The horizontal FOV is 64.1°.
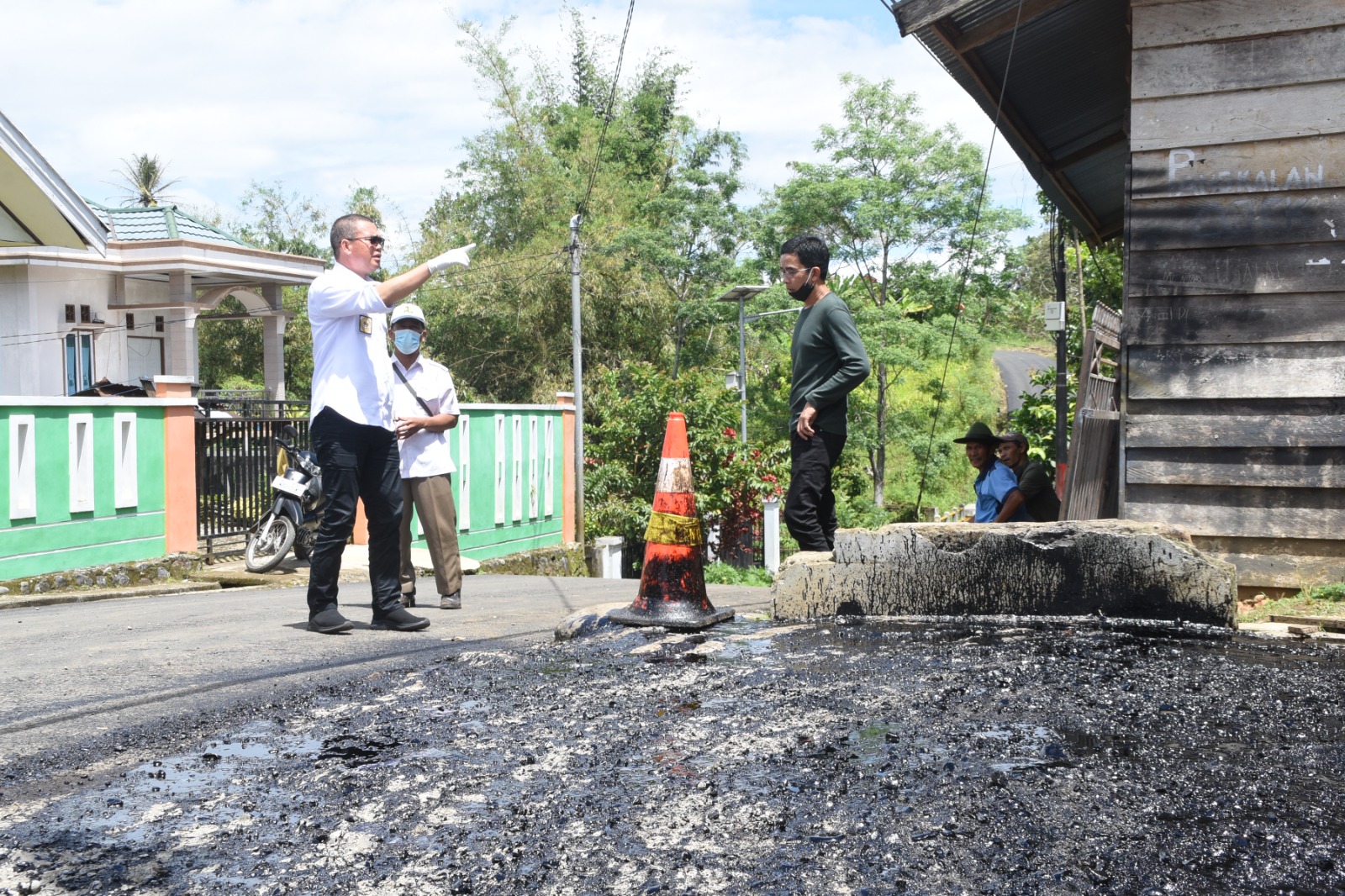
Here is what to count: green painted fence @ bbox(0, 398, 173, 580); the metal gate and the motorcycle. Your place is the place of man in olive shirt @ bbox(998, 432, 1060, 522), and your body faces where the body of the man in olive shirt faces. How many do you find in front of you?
3

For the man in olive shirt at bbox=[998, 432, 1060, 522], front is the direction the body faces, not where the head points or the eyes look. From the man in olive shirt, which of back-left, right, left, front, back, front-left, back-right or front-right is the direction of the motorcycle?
front

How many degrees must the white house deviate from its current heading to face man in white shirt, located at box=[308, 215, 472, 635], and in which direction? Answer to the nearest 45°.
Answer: approximately 45° to its right

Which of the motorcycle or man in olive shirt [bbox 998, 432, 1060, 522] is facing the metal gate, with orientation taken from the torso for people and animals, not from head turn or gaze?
the man in olive shirt

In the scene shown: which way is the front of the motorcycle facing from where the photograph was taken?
facing the viewer and to the left of the viewer

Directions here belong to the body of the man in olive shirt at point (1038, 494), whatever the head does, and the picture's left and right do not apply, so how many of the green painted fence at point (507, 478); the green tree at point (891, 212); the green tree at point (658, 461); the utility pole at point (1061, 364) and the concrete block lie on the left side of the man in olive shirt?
1

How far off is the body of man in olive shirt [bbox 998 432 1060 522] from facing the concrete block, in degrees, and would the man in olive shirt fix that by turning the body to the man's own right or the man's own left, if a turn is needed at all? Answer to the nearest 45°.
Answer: approximately 90° to the man's own left

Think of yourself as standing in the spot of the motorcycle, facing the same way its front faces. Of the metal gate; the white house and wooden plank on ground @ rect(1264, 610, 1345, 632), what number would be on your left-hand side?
1

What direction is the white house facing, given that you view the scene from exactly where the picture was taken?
facing the viewer and to the right of the viewer

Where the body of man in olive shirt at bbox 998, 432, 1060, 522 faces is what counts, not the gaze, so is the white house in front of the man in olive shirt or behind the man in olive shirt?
in front

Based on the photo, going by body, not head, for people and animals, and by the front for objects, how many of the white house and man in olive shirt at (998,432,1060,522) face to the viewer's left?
1

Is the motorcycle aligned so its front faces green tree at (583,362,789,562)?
no

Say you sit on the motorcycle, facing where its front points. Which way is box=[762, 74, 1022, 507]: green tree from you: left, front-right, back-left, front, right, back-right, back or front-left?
back

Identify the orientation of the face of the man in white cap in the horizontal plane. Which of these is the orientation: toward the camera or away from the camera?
toward the camera

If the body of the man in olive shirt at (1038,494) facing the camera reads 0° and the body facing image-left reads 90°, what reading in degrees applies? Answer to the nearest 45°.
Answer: approximately 90°

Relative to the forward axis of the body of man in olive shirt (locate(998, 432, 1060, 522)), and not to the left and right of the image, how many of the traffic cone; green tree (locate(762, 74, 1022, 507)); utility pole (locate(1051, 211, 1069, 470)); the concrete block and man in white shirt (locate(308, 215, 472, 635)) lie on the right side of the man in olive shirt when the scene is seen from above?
2

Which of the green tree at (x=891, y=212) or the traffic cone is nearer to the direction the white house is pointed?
the traffic cone
